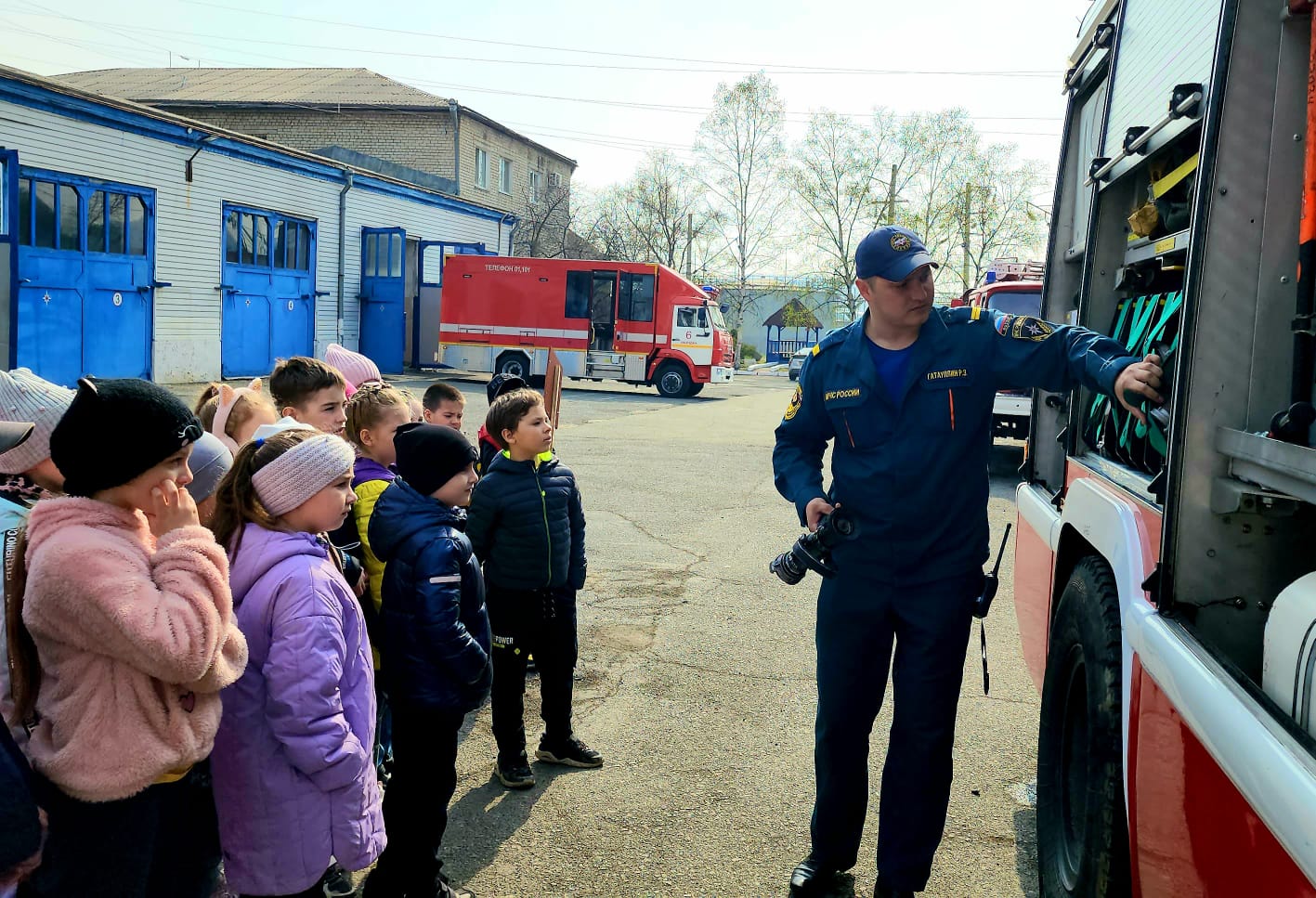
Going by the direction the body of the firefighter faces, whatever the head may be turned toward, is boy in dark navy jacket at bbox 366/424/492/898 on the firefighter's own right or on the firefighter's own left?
on the firefighter's own right

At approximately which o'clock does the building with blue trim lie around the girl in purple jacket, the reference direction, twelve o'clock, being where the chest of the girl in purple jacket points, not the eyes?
The building with blue trim is roughly at 9 o'clock from the girl in purple jacket.

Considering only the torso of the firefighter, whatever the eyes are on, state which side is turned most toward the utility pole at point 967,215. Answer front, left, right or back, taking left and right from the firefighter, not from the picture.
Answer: back

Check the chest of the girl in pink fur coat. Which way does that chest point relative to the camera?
to the viewer's right

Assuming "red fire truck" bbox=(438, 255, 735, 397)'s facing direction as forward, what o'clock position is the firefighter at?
The firefighter is roughly at 3 o'clock from the red fire truck.

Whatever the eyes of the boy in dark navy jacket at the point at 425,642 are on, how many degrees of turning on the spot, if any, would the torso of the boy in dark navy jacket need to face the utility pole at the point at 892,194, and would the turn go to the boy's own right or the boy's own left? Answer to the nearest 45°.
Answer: approximately 45° to the boy's own left

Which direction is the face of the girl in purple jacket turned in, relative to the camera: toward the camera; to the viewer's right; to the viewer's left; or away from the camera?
to the viewer's right

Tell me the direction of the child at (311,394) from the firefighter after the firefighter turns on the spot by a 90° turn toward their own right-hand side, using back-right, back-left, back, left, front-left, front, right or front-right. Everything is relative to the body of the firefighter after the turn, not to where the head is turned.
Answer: front

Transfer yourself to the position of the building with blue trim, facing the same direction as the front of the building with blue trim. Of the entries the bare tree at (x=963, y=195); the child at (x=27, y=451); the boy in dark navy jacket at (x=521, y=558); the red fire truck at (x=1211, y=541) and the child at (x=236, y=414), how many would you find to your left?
1

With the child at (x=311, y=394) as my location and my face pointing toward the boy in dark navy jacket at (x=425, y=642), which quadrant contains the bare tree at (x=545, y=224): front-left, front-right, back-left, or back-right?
back-left

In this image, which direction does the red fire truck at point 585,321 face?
to the viewer's right

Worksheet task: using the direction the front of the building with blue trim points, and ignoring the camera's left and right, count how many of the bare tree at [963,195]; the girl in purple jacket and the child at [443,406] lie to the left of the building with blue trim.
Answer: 1

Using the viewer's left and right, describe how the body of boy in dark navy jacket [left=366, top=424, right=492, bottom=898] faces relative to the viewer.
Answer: facing to the right of the viewer

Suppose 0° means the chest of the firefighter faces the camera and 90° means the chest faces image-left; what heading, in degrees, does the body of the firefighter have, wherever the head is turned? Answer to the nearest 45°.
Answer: approximately 0°
